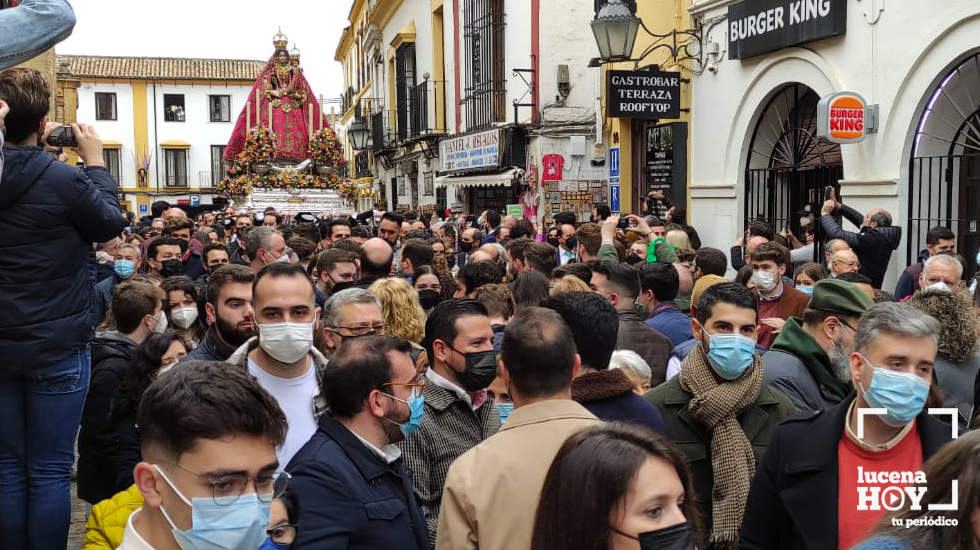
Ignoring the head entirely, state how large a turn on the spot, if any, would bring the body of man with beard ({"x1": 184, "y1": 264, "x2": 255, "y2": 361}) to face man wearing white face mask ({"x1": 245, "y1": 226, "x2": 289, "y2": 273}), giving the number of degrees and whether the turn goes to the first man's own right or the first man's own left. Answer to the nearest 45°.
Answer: approximately 135° to the first man's own left

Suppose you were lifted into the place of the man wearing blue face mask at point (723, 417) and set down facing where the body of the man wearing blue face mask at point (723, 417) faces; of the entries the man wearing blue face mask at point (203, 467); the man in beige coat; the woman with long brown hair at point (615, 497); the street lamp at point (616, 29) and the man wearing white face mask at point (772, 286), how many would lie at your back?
2

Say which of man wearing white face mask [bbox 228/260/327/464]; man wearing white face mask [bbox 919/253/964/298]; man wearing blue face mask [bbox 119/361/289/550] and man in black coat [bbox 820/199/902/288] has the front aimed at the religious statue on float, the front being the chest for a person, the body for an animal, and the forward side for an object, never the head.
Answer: the man in black coat

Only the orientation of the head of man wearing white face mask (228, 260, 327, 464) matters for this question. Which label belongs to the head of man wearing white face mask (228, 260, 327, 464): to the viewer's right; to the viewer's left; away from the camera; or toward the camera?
toward the camera

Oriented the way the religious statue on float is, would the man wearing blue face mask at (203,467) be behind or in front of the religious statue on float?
in front

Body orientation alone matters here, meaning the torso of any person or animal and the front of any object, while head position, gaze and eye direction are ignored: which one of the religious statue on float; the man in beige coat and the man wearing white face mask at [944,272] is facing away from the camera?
the man in beige coat

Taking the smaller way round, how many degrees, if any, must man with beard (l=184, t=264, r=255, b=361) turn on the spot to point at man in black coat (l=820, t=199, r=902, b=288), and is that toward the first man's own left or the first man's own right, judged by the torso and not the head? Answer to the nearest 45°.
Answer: approximately 90° to the first man's own left

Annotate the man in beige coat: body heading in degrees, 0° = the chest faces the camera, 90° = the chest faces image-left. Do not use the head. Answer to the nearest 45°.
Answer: approximately 180°

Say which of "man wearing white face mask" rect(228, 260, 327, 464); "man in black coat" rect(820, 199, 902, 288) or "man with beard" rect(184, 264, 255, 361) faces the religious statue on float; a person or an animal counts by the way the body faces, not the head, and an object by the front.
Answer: the man in black coat

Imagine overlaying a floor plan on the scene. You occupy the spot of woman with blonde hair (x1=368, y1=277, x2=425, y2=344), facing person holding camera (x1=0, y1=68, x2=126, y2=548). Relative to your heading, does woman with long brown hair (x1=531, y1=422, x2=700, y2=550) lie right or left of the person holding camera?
left

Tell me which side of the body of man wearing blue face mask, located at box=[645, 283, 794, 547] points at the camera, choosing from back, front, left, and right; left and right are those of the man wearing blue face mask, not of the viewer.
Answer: front

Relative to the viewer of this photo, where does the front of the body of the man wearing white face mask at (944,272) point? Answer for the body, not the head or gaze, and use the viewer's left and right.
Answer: facing the viewer

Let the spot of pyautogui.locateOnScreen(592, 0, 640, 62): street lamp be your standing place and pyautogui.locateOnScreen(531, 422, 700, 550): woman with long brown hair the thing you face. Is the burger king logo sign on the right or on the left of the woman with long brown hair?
left
